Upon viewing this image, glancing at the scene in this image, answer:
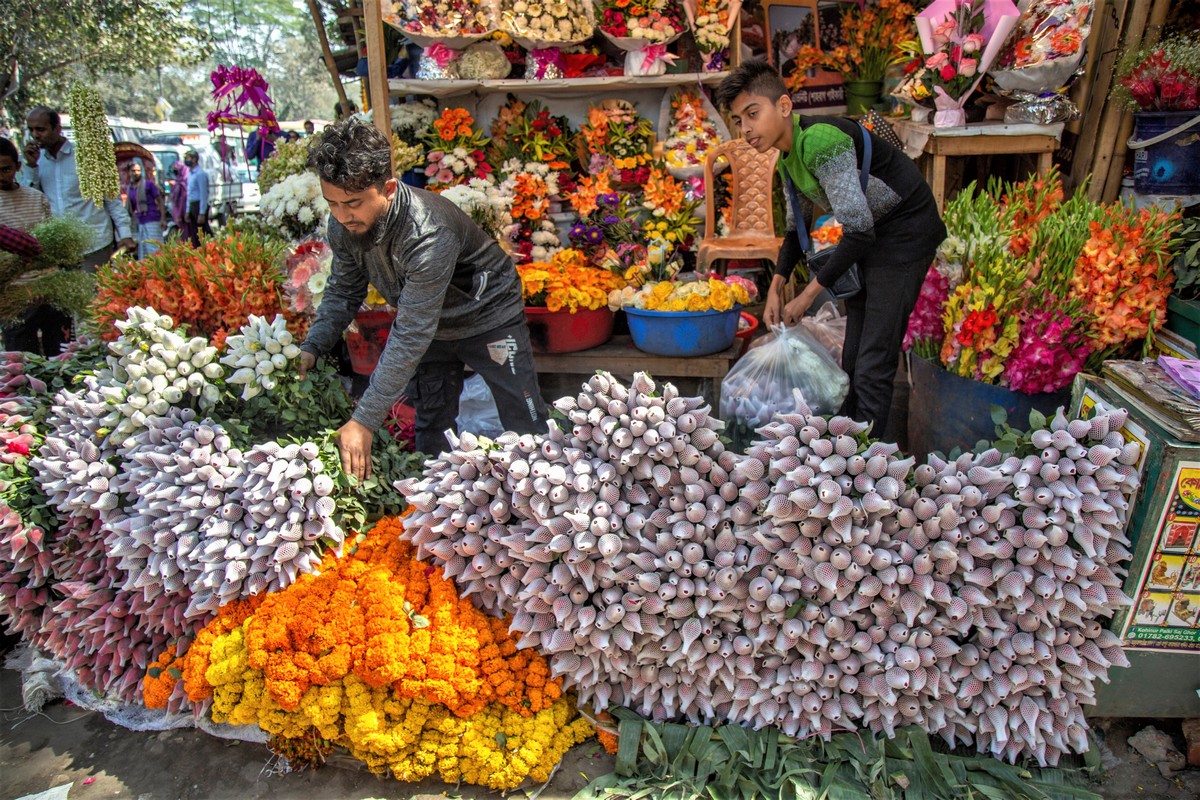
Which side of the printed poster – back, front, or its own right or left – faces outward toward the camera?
front

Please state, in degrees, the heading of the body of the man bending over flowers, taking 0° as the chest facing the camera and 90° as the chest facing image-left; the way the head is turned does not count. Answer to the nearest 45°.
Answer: approximately 45°

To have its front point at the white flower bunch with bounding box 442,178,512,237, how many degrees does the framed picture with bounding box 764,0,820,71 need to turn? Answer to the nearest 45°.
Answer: approximately 45° to its right

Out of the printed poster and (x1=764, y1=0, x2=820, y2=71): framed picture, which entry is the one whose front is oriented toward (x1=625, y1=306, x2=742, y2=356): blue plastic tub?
the framed picture

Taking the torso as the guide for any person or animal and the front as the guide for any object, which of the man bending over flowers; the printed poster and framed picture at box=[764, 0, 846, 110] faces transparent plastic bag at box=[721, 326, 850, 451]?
the framed picture

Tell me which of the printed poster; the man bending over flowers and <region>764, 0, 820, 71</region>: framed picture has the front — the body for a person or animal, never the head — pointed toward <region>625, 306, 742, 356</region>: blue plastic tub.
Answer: the framed picture

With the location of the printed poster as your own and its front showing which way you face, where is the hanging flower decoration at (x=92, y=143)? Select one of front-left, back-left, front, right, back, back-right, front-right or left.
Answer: right

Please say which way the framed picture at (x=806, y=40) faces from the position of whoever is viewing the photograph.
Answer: facing the viewer

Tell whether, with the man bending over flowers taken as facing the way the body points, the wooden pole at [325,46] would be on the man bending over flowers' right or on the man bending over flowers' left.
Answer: on the man bending over flowers' right

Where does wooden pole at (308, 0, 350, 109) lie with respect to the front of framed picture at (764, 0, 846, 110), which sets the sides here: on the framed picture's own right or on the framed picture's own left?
on the framed picture's own right

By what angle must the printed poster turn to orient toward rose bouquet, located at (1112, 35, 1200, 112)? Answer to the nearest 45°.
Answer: approximately 180°

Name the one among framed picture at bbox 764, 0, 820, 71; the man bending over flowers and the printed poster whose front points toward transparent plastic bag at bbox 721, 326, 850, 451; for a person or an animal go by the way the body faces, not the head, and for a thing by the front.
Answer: the framed picture

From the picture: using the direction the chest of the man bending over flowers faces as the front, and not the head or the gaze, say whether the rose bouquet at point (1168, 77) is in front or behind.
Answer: behind

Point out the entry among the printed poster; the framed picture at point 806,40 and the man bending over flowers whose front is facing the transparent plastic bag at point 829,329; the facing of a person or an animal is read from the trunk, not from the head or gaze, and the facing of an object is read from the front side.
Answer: the framed picture
